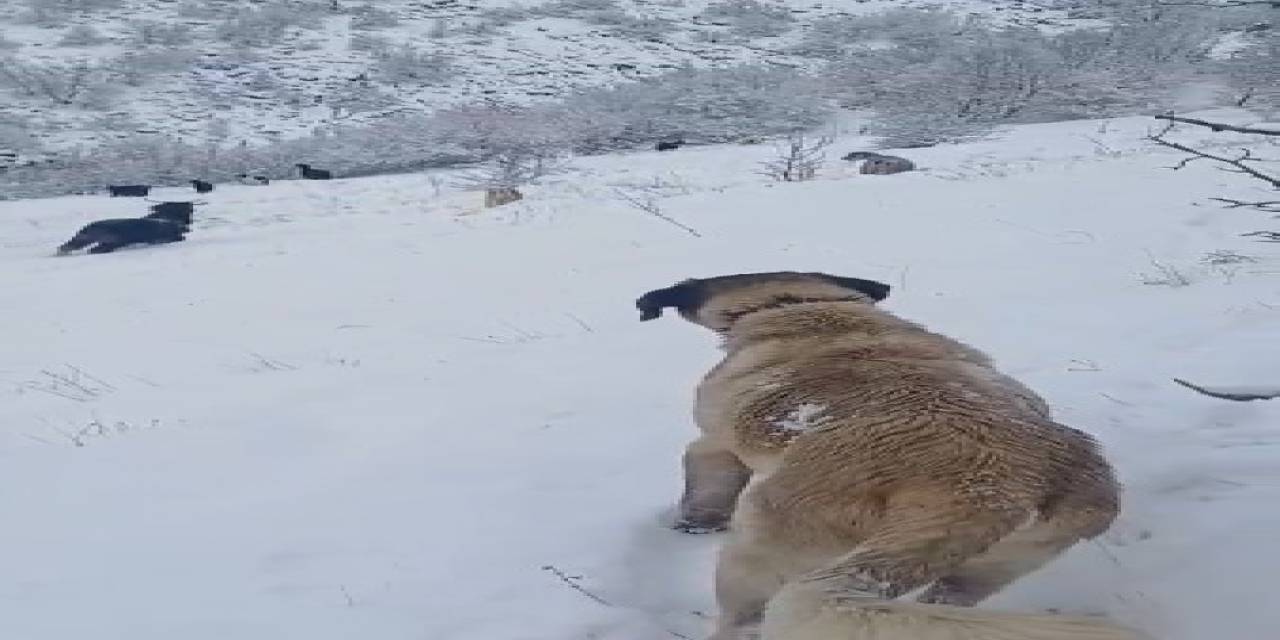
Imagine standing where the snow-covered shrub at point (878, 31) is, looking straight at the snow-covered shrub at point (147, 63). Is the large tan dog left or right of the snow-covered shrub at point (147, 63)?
left

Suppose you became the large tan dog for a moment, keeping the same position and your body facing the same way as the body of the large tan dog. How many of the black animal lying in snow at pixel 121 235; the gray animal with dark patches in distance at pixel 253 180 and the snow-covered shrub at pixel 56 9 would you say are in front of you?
3

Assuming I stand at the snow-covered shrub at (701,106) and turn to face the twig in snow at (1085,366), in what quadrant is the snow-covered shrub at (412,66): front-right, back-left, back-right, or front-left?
back-right

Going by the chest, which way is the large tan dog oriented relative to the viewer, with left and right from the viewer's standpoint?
facing away from the viewer and to the left of the viewer

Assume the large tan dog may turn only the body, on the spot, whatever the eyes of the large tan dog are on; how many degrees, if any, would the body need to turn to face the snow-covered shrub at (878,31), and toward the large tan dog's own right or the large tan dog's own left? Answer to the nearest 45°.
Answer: approximately 45° to the large tan dog's own right
